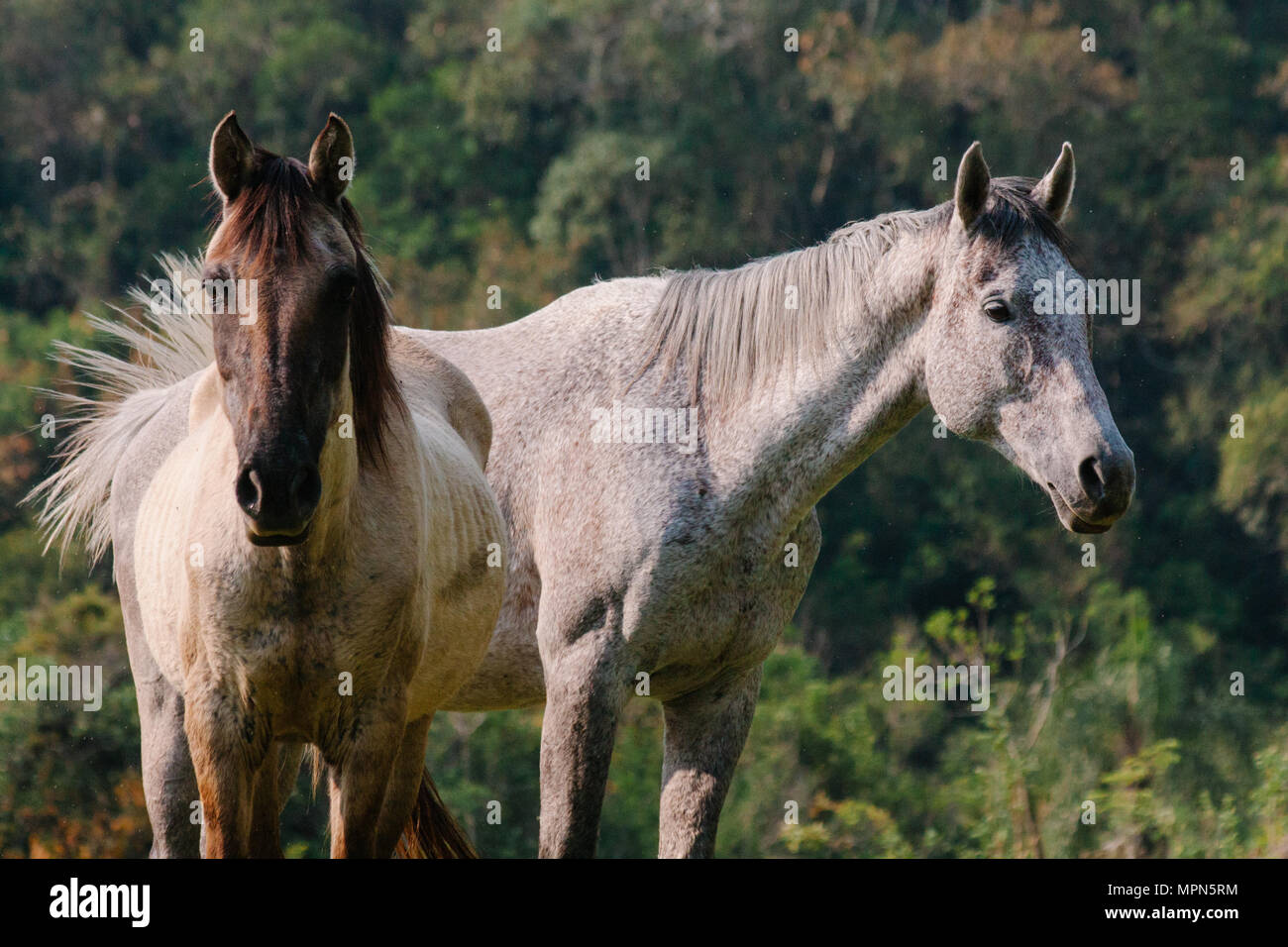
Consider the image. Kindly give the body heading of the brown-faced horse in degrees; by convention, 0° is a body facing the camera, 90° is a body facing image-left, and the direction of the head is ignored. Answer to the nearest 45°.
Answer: approximately 0°

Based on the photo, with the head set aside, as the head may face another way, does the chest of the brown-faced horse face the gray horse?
no
